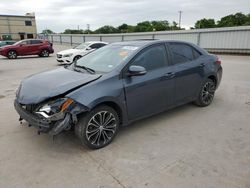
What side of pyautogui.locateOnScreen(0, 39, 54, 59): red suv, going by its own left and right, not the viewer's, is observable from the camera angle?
left

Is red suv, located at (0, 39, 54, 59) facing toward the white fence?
no
